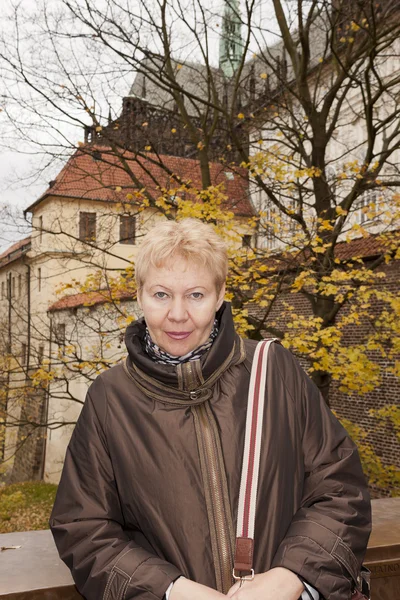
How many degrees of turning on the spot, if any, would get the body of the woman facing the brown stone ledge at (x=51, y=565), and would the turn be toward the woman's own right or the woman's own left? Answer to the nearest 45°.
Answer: approximately 135° to the woman's own right

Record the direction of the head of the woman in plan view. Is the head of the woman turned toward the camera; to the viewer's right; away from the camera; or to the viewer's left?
toward the camera

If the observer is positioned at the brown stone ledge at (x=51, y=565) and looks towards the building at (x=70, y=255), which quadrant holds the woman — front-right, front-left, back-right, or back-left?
back-right

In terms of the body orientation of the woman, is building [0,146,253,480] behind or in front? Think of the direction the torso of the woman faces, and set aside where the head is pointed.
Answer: behind

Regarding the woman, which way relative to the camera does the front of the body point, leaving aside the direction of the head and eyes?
toward the camera
